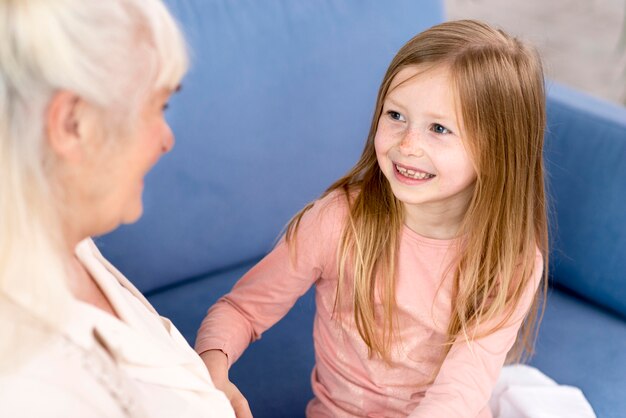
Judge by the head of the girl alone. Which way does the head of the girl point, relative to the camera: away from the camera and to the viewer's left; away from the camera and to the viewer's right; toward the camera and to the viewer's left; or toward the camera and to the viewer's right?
toward the camera and to the viewer's left
